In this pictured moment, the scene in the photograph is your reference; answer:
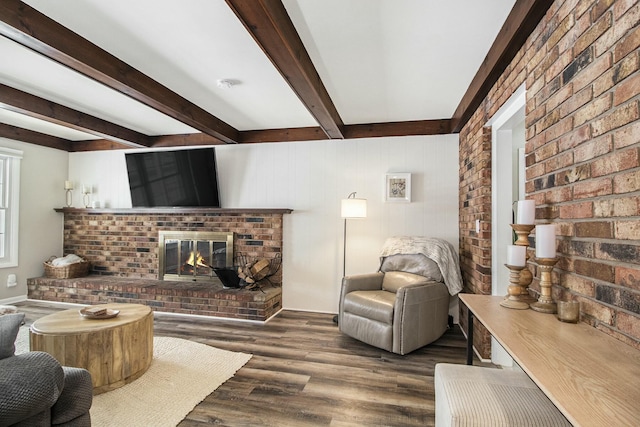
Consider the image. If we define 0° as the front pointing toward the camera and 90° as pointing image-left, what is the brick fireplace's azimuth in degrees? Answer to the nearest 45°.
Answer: approximately 0°

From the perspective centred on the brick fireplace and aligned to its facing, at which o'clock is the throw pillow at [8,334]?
The throw pillow is roughly at 12 o'clock from the brick fireplace.

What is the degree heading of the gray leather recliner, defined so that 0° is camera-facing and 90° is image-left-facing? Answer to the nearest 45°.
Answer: approximately 45°

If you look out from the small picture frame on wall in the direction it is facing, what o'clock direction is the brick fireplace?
The brick fireplace is roughly at 3 o'clock from the small picture frame on wall.

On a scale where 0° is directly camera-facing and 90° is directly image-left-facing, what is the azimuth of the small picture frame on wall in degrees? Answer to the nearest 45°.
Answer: approximately 0°

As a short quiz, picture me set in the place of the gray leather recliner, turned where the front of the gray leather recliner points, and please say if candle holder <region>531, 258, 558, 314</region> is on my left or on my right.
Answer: on my left

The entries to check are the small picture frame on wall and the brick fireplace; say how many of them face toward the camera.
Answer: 2

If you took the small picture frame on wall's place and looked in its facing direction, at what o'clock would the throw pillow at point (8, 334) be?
The throw pillow is roughly at 1 o'clock from the small picture frame on wall.
